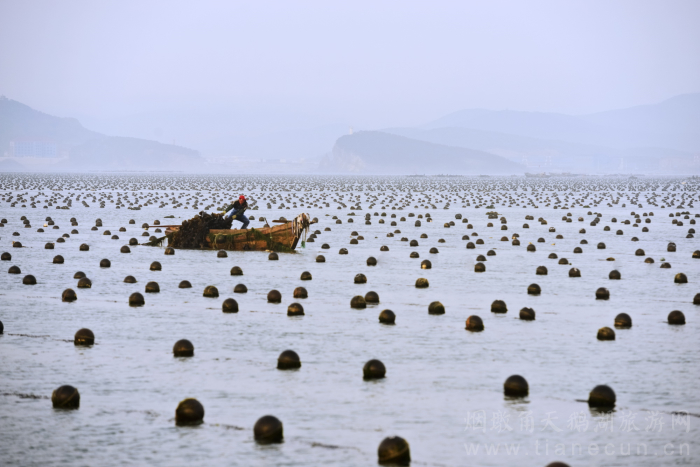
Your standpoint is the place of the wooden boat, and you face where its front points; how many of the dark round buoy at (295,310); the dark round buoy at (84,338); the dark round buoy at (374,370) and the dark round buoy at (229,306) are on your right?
4

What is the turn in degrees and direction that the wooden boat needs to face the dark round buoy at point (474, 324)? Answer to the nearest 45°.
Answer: approximately 90° to its right

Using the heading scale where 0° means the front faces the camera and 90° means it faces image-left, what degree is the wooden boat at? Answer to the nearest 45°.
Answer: approximately 270°

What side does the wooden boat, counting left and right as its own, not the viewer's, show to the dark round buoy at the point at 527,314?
right

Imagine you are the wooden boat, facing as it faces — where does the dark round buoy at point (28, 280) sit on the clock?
The dark round buoy is roughly at 4 o'clock from the wooden boat.

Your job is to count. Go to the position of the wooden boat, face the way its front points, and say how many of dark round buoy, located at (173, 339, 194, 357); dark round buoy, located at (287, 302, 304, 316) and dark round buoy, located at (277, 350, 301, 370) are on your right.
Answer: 3

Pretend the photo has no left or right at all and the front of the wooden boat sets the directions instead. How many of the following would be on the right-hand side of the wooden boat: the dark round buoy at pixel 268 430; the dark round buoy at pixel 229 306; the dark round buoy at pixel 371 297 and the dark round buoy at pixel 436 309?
4

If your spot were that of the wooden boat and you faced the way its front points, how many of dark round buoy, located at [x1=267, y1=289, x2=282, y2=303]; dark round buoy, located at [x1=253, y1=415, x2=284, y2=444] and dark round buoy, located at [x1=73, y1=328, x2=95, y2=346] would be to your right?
3

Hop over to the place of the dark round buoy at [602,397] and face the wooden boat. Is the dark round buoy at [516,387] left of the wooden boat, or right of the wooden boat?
left

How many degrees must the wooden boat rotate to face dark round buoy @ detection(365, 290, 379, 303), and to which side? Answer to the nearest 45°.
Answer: approximately 90° to its right

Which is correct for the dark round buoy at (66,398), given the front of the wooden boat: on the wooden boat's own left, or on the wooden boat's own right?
on the wooden boat's own right

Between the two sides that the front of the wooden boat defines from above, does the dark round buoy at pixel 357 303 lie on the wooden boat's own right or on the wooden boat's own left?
on the wooden boat's own right

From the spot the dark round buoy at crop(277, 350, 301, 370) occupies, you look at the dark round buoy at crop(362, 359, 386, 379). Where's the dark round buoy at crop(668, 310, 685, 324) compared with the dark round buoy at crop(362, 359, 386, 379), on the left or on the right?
left

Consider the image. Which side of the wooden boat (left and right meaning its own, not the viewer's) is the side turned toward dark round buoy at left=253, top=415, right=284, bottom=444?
right
